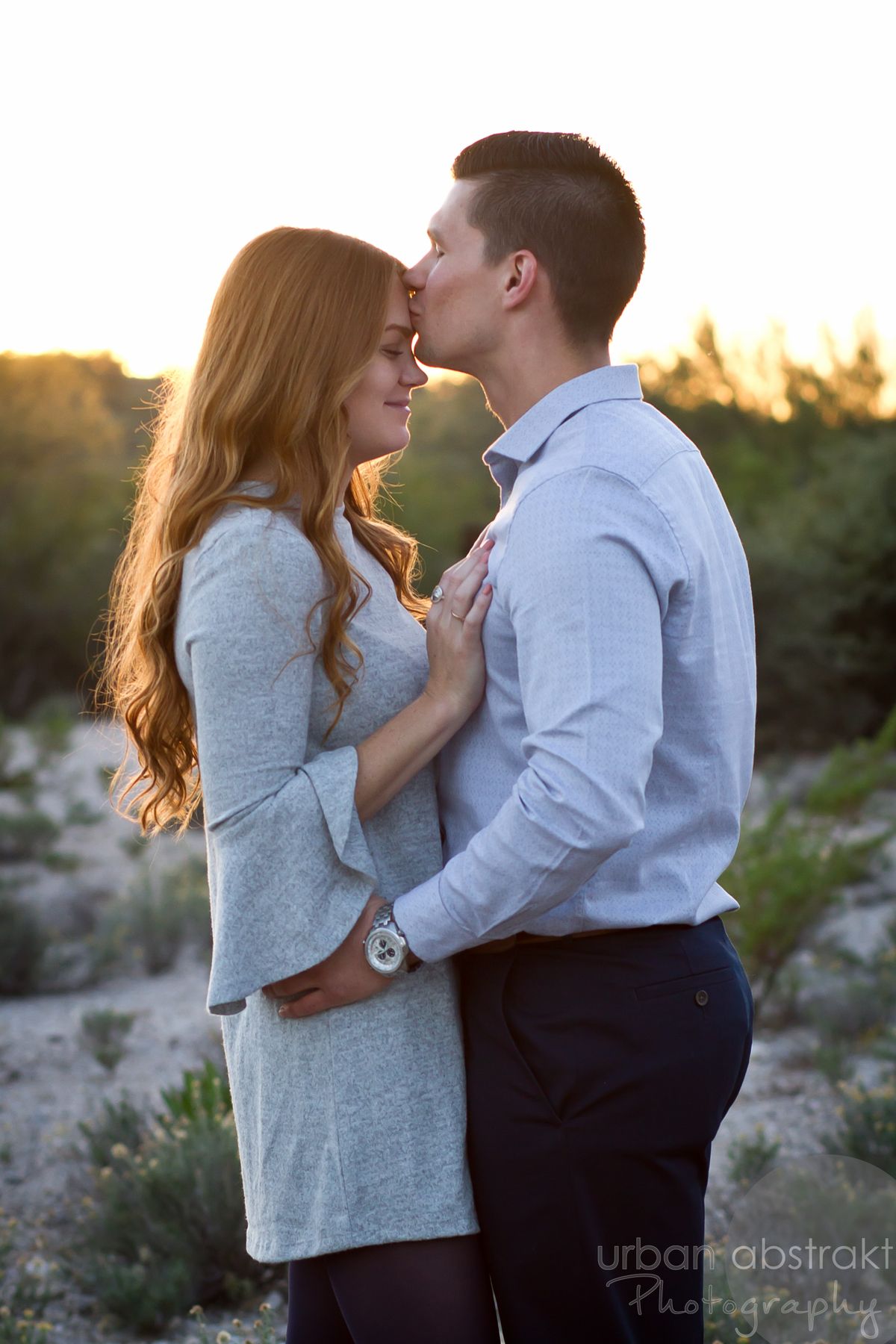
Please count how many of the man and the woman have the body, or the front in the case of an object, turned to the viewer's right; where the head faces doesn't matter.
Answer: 1

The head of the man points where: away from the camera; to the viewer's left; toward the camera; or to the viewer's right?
to the viewer's left

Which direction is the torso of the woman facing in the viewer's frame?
to the viewer's right

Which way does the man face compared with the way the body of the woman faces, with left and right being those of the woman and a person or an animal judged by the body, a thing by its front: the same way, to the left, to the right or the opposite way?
the opposite way

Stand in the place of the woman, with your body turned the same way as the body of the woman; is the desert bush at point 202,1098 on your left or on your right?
on your left

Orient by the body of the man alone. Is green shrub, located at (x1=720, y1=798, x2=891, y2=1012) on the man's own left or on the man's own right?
on the man's own right

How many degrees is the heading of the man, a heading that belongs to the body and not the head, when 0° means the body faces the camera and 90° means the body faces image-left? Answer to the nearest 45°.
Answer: approximately 90°

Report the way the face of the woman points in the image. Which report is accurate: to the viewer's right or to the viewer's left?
to the viewer's right
